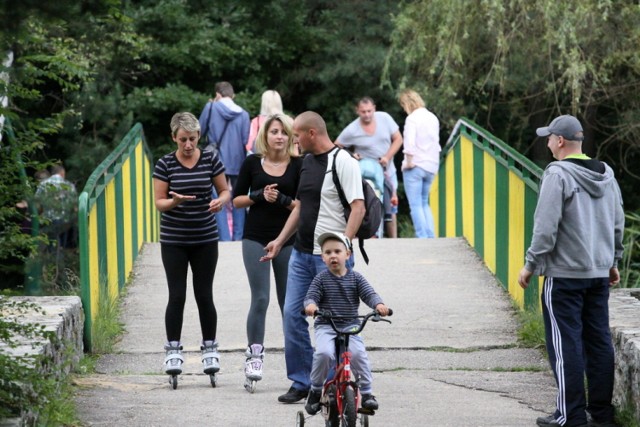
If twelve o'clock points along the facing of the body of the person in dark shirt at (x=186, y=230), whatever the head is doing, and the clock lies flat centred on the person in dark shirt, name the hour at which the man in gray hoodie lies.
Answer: The man in gray hoodie is roughly at 10 o'clock from the person in dark shirt.

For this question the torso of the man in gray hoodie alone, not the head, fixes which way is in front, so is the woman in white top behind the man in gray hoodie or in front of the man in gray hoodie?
in front

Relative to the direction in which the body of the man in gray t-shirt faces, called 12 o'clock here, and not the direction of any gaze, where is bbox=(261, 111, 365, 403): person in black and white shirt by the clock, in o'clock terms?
The person in black and white shirt is roughly at 12 o'clock from the man in gray t-shirt.

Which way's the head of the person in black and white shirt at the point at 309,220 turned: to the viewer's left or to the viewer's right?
to the viewer's left

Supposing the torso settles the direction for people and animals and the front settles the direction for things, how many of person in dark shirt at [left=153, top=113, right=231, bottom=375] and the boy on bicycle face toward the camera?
2

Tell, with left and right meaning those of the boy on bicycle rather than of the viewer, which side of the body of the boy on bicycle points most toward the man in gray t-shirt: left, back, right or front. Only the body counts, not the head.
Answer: back

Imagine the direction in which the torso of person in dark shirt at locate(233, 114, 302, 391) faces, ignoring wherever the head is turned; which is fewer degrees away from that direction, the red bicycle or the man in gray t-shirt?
the red bicycle

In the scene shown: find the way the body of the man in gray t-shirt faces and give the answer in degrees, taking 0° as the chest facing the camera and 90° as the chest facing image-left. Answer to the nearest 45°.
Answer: approximately 0°

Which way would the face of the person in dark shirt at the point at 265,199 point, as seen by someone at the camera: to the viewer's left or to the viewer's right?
to the viewer's right
